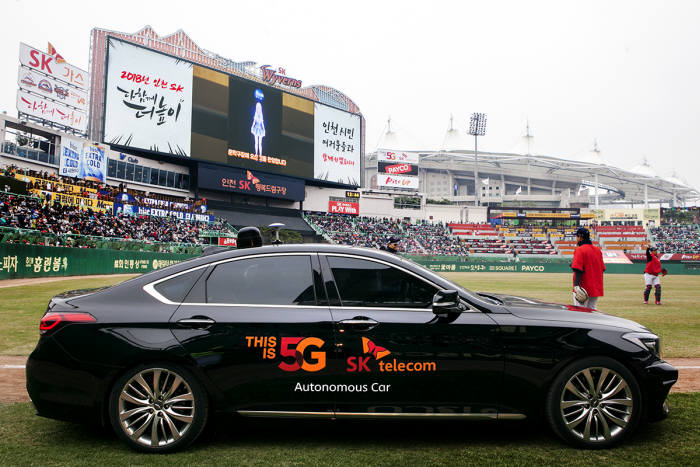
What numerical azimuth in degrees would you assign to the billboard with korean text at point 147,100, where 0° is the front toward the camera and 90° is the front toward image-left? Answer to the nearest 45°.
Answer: approximately 315°

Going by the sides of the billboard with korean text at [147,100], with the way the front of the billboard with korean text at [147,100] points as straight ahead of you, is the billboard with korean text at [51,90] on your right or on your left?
on your right

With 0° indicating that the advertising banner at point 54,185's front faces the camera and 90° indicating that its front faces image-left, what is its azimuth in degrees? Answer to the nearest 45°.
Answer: approximately 315°

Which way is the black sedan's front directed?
to the viewer's right

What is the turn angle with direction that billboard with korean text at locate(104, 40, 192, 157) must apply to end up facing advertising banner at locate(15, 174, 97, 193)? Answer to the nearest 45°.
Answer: approximately 90° to its right
